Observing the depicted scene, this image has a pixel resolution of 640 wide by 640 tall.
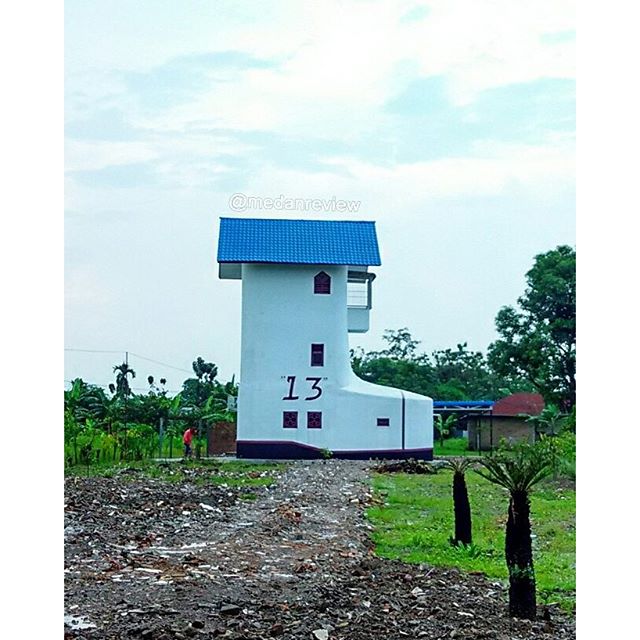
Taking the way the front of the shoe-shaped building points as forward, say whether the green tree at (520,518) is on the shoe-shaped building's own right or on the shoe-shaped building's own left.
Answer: on the shoe-shaped building's own right

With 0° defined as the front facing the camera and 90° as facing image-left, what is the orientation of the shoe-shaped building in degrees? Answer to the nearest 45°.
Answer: approximately 270°

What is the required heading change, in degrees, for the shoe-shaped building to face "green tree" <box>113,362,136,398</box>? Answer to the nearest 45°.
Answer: approximately 135° to its right
